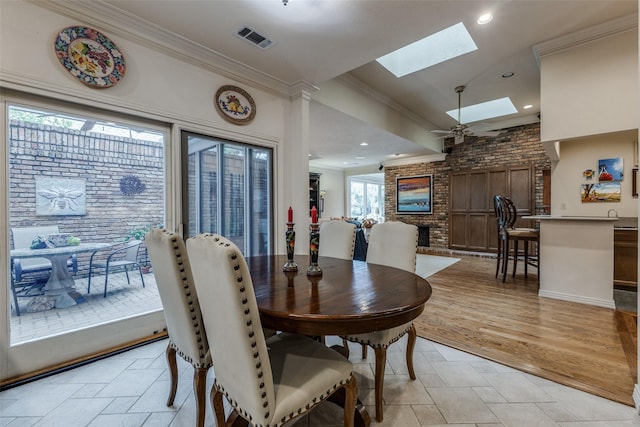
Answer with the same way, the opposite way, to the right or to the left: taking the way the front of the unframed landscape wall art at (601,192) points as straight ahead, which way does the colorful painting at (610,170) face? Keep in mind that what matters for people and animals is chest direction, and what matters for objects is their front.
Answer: the same way

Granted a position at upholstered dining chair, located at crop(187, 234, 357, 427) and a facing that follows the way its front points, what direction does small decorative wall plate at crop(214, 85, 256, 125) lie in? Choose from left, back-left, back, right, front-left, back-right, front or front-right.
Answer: front-left

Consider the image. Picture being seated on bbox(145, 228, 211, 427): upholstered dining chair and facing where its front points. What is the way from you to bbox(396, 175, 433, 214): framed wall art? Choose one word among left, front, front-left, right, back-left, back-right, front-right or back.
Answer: front

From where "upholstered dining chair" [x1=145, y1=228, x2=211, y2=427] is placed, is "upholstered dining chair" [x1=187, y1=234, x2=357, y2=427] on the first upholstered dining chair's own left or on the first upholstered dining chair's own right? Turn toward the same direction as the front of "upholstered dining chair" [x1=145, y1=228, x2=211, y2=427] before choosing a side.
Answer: on the first upholstered dining chair's own right

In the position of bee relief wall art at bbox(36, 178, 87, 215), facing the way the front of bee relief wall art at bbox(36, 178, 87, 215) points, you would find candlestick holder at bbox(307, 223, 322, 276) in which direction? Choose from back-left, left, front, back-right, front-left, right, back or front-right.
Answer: front-left

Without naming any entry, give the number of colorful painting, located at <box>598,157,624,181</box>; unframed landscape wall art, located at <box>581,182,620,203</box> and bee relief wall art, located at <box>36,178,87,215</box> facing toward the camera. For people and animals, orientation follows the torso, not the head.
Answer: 3

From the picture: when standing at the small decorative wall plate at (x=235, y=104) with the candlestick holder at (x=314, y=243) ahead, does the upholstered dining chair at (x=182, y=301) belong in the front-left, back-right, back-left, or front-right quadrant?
front-right

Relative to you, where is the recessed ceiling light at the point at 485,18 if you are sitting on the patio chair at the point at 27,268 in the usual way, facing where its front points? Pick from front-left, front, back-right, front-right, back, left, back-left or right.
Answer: front

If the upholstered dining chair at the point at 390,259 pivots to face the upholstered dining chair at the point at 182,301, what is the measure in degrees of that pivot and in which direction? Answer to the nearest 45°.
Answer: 0° — it already faces it

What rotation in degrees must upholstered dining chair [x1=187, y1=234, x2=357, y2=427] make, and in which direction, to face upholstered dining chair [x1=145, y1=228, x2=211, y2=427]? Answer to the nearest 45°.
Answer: approximately 90° to its left

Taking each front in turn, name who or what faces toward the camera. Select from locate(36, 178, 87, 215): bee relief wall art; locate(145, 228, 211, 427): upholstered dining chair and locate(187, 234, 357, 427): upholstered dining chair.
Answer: the bee relief wall art

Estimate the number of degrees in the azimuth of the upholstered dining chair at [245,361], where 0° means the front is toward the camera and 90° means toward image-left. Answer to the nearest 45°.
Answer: approximately 225°

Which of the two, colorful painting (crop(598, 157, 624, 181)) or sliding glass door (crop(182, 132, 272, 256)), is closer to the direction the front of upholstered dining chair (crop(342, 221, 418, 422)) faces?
the sliding glass door

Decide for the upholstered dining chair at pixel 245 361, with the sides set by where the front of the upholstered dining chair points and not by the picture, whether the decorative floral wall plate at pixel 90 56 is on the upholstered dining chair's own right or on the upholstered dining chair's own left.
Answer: on the upholstered dining chair's own left

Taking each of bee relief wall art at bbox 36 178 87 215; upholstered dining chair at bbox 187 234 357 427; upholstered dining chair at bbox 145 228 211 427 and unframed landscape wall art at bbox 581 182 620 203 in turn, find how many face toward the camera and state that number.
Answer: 2

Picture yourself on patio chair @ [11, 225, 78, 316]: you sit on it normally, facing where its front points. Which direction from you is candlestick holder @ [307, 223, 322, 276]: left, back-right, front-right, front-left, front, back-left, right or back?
front

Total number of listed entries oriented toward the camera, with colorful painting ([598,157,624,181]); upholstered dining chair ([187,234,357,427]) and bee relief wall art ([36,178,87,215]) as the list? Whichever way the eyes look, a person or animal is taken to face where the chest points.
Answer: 2

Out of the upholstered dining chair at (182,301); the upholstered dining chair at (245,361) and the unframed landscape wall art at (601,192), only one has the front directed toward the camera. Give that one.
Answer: the unframed landscape wall art

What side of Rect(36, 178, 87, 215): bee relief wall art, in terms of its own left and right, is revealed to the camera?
front

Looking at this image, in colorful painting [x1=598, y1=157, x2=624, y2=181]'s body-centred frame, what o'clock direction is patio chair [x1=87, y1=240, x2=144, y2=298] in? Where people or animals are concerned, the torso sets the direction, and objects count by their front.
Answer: The patio chair is roughly at 1 o'clock from the colorful painting.

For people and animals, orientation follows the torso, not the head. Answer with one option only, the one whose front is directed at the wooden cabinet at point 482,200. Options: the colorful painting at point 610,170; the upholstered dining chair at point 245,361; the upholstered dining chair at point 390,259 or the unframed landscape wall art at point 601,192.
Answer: the upholstered dining chair at point 245,361

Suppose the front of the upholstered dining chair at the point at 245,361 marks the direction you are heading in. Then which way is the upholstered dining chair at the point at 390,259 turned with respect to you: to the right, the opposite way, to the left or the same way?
the opposite way
